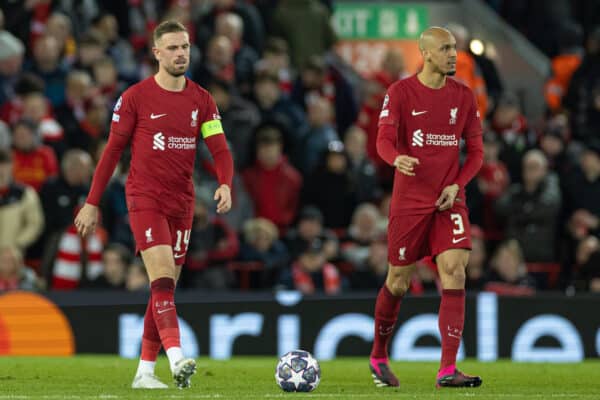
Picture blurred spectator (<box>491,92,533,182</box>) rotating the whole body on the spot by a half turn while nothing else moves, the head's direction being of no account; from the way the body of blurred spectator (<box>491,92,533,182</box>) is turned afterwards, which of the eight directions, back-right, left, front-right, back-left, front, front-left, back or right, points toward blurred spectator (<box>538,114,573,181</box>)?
right

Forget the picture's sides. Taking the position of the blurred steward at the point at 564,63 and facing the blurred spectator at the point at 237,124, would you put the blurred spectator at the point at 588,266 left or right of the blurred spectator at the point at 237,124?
left

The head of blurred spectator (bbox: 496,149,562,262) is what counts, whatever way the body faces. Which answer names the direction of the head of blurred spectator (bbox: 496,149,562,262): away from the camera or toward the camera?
toward the camera

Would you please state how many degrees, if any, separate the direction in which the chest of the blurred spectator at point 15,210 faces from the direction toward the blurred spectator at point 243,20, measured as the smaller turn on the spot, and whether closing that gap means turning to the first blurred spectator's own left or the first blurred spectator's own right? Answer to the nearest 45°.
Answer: approximately 135° to the first blurred spectator's own left

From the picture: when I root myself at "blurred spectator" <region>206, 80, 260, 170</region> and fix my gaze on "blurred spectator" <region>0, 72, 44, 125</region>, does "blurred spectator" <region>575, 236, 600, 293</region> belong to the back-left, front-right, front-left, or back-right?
back-left

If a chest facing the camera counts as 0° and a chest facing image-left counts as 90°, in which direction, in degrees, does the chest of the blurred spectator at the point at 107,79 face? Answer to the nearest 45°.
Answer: approximately 0°

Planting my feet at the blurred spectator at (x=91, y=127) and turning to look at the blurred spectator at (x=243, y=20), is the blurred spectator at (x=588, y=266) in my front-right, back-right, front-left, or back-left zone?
front-right

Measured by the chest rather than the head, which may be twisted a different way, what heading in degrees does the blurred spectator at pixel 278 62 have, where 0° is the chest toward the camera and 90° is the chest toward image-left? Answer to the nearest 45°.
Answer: approximately 0°

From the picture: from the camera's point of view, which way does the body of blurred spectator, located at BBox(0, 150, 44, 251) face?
toward the camera

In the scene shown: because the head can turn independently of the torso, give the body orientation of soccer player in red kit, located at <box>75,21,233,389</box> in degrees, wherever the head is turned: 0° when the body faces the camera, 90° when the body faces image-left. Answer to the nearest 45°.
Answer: approximately 315°

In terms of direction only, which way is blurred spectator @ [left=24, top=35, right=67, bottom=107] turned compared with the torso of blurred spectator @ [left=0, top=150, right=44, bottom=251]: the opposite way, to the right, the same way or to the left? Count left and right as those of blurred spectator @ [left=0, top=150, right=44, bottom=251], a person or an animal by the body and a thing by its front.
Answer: the same way

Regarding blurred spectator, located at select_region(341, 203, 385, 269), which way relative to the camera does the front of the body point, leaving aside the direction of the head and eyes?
toward the camera

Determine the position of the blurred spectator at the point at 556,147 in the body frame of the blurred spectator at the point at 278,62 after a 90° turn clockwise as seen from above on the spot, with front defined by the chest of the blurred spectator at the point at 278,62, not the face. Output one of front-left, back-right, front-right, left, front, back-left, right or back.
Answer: back

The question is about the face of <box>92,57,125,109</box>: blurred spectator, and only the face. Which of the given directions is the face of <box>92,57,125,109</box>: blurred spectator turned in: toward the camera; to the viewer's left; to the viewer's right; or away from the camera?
toward the camera
